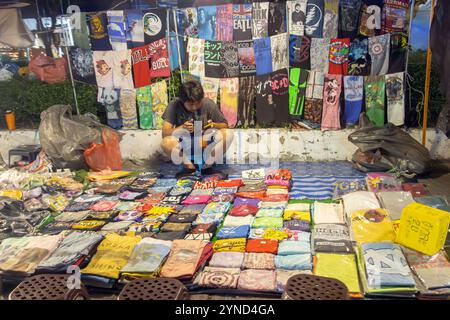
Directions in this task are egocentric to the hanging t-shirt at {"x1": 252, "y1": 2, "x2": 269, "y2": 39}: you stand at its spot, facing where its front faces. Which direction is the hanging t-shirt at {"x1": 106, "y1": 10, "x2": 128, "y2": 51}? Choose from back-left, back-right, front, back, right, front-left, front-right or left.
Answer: right

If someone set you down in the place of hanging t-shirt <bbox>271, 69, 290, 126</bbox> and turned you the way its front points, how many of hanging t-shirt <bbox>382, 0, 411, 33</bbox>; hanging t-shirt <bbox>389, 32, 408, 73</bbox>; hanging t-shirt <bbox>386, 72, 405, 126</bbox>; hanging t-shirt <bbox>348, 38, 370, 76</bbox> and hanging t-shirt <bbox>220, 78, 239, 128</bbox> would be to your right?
1

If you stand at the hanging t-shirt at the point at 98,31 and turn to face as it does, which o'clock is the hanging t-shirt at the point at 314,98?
the hanging t-shirt at the point at 314,98 is roughly at 10 o'clock from the hanging t-shirt at the point at 98,31.

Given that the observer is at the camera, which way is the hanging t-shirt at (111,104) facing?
facing the viewer

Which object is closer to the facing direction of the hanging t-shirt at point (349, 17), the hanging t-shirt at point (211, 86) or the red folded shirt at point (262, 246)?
the red folded shirt

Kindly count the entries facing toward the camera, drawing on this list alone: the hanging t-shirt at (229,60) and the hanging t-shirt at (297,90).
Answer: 2

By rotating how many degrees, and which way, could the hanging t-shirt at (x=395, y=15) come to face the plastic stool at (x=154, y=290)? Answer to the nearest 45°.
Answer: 0° — it already faces it

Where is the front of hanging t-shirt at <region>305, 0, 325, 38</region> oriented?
toward the camera

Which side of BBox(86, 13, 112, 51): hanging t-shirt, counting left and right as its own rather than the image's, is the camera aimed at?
front

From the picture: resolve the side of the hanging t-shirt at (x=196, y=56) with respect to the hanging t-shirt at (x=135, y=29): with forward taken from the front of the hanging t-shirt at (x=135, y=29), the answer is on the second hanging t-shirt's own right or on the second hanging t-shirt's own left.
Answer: on the second hanging t-shirt's own left

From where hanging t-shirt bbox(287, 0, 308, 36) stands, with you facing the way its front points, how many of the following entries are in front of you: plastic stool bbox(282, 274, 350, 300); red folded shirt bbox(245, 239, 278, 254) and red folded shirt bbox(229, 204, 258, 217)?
3
